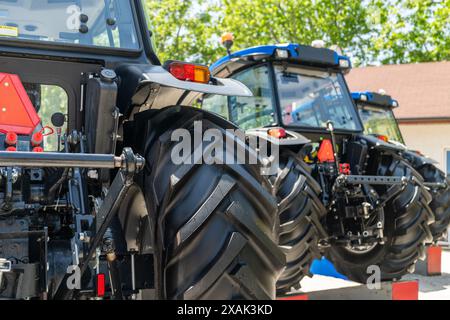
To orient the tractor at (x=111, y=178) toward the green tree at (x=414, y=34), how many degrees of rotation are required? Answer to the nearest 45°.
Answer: approximately 45° to its right

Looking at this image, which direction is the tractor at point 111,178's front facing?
away from the camera

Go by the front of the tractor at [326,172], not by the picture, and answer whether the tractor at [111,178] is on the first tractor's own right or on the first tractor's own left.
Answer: on the first tractor's own left

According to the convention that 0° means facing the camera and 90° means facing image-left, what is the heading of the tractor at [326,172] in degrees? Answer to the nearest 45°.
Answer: approximately 135°

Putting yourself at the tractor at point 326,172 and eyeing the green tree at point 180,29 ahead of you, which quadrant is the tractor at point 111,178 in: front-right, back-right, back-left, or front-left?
back-left

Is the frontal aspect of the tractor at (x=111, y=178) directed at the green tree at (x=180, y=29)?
yes

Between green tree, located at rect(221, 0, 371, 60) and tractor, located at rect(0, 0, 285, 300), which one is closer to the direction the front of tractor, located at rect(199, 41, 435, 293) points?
the green tree
